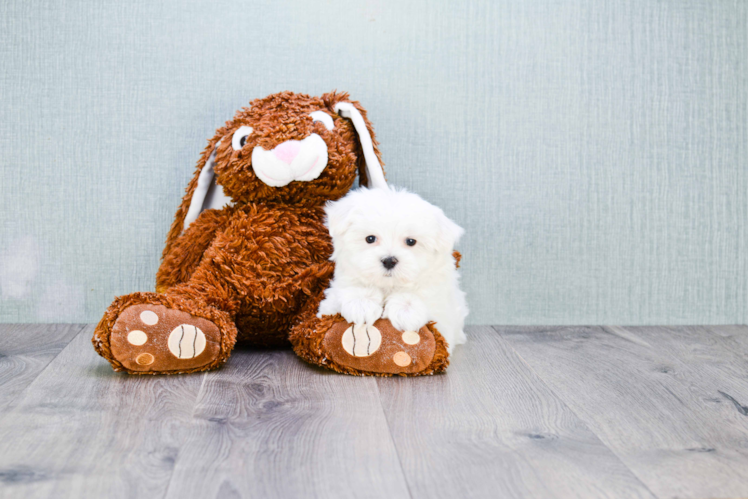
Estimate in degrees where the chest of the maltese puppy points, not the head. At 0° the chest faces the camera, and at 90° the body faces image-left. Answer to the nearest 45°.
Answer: approximately 0°
